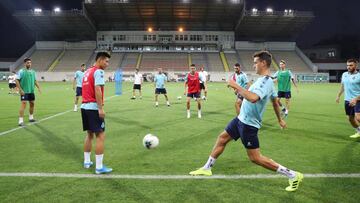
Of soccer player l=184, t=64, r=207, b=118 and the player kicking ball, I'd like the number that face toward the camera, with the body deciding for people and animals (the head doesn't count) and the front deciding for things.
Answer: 1

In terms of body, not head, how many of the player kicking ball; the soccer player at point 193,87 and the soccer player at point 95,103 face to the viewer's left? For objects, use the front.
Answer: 1

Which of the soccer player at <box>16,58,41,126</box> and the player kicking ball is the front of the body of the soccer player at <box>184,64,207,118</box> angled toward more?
the player kicking ball

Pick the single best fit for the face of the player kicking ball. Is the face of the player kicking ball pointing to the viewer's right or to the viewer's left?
to the viewer's left

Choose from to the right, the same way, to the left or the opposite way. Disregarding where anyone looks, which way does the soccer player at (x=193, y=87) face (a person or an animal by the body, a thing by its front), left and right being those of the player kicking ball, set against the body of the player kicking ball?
to the left

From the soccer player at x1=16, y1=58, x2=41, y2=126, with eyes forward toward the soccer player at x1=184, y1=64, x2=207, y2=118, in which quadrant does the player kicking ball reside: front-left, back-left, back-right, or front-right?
front-right

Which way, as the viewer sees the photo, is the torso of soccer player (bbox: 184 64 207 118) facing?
toward the camera

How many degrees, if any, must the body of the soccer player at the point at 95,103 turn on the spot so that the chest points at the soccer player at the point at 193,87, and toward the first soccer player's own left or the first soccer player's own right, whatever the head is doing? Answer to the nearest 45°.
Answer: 0° — they already face them

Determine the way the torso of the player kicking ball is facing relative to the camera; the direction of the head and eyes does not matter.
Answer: to the viewer's left

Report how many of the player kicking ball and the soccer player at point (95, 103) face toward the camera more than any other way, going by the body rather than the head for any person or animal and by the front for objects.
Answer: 0

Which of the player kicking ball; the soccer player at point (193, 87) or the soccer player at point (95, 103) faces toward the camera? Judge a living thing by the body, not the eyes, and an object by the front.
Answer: the soccer player at point (193, 87)

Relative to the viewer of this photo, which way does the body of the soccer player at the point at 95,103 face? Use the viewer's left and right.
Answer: facing away from the viewer and to the right of the viewer

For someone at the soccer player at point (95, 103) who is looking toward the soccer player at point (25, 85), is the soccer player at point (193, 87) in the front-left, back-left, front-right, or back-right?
front-right

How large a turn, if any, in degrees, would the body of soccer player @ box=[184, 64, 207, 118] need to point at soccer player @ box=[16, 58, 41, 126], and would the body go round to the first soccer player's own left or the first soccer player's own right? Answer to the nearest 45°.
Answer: approximately 45° to the first soccer player's own right

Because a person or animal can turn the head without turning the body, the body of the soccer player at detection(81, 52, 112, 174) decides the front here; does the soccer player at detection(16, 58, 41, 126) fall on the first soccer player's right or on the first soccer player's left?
on the first soccer player's left
